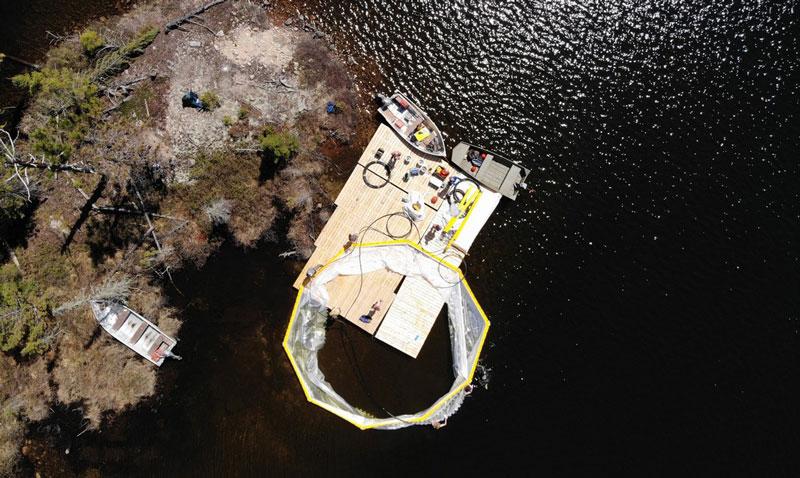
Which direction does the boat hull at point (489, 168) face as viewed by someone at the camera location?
facing away from the viewer and to the left of the viewer

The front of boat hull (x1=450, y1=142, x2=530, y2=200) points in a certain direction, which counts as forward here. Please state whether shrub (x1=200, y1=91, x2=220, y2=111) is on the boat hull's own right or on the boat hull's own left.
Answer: on the boat hull's own left

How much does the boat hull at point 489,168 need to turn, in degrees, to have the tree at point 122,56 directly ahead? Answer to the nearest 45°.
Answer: approximately 45° to its left

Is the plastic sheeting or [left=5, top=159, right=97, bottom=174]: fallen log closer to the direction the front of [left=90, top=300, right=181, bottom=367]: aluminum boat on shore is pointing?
the fallen log

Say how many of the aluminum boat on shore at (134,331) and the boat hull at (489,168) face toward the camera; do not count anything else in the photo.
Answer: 0

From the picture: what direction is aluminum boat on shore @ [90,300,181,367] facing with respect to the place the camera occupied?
facing away from the viewer and to the left of the viewer
